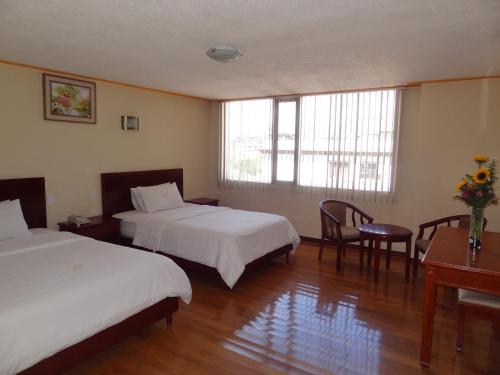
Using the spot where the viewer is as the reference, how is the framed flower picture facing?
facing the viewer and to the right of the viewer

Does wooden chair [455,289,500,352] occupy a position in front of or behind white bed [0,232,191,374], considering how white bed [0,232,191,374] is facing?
in front

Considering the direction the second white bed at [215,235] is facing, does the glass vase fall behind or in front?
in front

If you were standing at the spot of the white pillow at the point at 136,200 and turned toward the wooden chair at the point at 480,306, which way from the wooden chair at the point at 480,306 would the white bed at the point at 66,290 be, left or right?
right

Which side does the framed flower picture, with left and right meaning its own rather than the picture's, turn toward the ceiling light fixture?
front

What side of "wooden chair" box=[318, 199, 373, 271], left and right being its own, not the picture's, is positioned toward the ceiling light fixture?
right

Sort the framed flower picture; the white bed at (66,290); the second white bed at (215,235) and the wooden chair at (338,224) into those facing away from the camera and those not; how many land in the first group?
0

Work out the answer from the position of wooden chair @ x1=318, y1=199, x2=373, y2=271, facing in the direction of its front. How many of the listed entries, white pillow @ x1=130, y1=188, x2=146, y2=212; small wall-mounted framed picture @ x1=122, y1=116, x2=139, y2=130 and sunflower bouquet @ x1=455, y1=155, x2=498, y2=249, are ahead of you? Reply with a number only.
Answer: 1

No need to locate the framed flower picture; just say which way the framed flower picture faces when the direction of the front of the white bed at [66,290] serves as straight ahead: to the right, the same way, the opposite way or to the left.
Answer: the same way

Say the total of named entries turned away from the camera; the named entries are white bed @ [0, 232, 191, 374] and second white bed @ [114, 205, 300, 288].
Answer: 0

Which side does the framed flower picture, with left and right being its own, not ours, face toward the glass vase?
front

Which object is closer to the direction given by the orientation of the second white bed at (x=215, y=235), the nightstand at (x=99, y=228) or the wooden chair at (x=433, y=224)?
the wooden chair

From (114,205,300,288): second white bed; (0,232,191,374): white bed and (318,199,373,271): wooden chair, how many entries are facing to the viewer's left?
0

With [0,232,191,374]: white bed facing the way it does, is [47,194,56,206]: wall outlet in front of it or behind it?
behind

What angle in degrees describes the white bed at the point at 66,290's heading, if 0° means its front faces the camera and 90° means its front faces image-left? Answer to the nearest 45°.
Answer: approximately 315°

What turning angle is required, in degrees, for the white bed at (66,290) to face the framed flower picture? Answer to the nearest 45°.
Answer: approximately 135° to its left

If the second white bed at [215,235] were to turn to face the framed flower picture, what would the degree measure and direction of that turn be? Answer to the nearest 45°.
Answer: approximately 135° to its right
